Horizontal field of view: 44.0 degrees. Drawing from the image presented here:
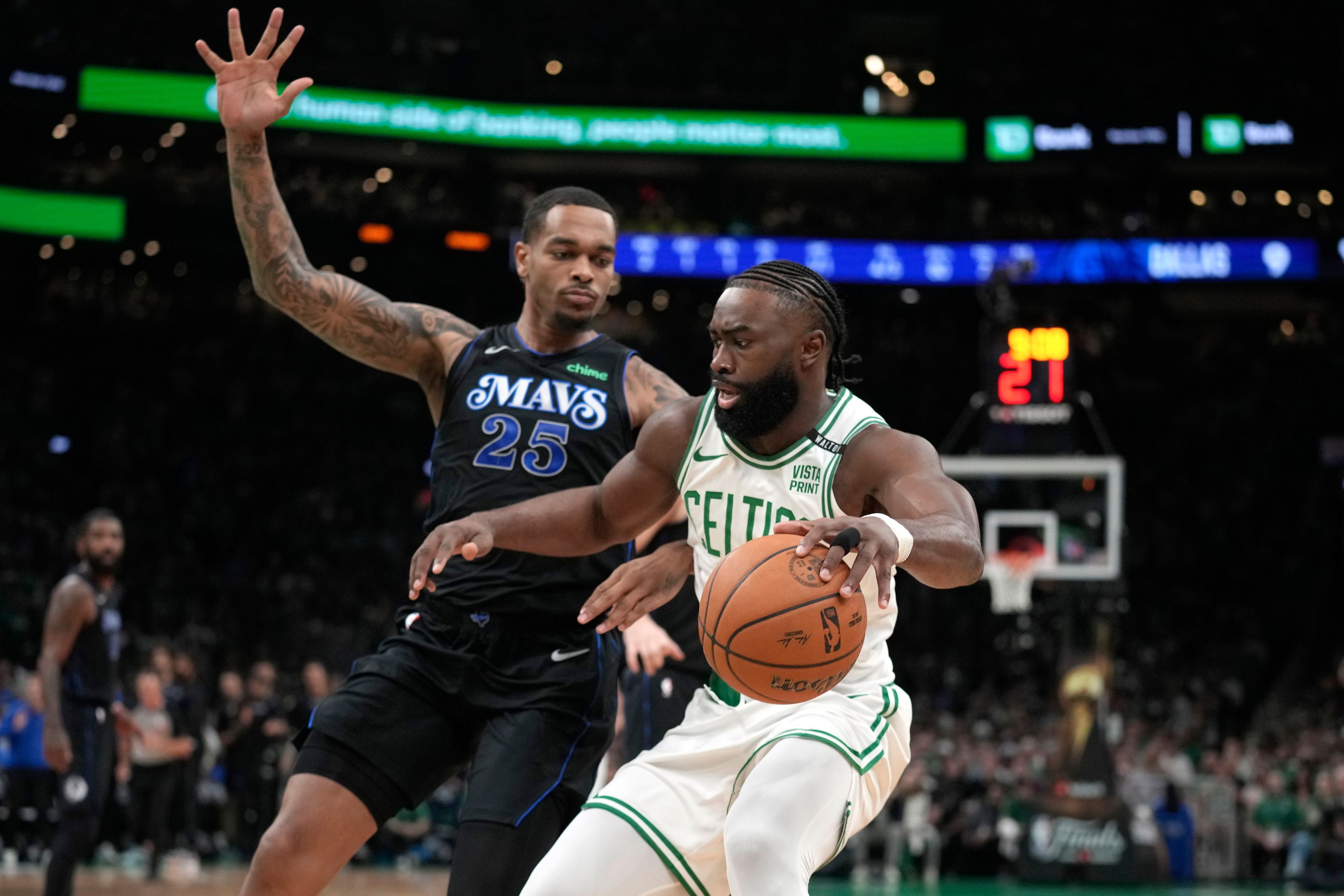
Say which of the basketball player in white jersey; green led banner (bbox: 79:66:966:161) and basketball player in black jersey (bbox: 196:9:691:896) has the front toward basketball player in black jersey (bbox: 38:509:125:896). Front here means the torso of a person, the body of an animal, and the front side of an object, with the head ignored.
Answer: the green led banner

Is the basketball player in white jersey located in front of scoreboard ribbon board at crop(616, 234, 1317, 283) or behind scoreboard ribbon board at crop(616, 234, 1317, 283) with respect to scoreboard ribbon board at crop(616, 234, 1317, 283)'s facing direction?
in front

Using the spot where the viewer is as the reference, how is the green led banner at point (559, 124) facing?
facing the viewer

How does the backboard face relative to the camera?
toward the camera

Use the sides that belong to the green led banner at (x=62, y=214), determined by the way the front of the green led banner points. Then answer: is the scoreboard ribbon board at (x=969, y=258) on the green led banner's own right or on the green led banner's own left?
on the green led banner's own left

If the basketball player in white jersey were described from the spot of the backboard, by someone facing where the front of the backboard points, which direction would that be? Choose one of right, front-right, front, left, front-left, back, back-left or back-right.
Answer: front

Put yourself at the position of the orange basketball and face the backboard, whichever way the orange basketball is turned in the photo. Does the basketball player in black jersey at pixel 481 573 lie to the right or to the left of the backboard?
left

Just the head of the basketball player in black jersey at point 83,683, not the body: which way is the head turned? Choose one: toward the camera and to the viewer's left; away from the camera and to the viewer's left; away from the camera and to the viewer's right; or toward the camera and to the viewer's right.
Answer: toward the camera and to the viewer's right

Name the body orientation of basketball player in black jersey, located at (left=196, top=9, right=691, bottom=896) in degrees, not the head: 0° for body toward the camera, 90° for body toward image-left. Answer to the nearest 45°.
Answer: approximately 0°

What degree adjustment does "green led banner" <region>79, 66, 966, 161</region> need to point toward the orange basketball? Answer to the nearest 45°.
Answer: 0° — it already faces it

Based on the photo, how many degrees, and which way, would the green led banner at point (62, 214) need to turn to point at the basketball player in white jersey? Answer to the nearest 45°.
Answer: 0° — it already faces them

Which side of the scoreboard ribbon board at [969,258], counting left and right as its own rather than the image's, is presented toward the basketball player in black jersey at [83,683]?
front

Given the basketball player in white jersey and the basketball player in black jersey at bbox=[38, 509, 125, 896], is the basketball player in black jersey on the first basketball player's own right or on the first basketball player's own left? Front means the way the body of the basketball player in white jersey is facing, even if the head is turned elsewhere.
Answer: on the first basketball player's own right

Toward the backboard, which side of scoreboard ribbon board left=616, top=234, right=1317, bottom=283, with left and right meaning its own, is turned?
front

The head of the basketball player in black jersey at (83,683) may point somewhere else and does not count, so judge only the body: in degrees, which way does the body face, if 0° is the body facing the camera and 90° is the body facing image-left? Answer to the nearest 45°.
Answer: approximately 315°

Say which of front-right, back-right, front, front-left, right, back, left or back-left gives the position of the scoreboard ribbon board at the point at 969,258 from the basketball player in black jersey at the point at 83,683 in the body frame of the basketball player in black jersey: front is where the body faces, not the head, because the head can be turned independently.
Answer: left

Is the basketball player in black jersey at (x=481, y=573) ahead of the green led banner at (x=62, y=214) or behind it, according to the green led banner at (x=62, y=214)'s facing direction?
ahead

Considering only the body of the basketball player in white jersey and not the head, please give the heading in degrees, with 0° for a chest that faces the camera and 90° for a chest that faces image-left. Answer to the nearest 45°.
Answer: approximately 45°
